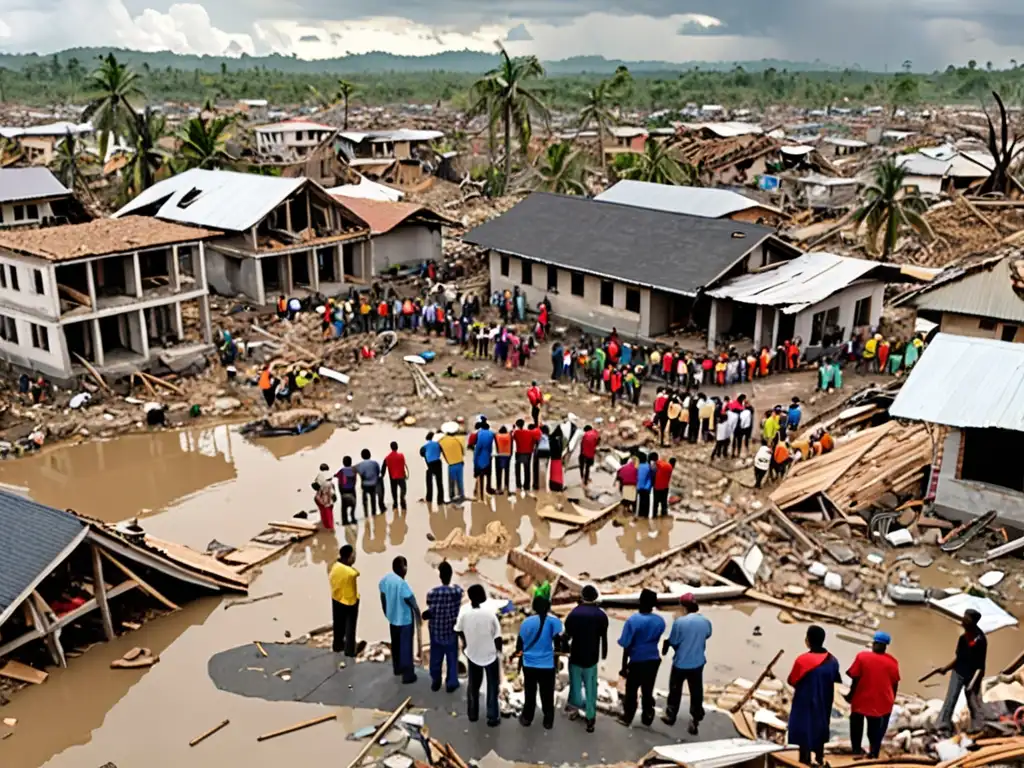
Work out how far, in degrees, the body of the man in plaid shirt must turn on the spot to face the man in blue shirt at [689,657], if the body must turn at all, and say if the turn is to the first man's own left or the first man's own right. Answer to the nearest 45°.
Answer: approximately 90° to the first man's own right

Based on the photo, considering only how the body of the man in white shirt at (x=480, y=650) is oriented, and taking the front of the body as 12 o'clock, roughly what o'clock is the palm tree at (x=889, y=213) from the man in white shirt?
The palm tree is roughly at 1 o'clock from the man in white shirt.

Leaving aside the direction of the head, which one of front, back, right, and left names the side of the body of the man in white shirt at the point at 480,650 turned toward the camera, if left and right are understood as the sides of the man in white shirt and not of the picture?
back

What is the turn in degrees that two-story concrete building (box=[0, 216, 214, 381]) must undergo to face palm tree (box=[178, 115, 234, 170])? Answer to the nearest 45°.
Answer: approximately 135° to its left

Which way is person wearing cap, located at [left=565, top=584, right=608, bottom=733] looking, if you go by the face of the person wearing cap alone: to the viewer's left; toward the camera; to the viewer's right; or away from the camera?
away from the camera

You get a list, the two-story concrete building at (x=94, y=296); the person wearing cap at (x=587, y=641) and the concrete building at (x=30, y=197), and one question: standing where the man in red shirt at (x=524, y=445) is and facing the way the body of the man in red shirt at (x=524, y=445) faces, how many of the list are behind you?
1

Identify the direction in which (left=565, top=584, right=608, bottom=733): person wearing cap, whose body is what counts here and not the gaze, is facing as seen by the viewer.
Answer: away from the camera

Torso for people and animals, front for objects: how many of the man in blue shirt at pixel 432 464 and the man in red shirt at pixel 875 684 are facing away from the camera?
2

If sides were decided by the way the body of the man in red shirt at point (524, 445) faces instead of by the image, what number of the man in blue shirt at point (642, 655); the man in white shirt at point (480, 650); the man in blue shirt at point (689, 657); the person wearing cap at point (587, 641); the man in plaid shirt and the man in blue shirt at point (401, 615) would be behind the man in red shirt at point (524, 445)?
6

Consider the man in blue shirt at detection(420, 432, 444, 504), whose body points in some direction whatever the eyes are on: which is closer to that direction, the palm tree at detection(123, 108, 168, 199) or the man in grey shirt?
the palm tree

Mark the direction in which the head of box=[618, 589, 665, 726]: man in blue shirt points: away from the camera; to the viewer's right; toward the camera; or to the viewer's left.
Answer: away from the camera

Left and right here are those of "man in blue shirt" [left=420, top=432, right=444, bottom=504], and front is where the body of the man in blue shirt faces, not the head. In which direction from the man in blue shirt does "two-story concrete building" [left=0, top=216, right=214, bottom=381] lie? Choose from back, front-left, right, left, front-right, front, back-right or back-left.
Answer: front-left

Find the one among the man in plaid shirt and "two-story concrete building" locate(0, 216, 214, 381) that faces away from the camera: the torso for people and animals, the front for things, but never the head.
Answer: the man in plaid shirt

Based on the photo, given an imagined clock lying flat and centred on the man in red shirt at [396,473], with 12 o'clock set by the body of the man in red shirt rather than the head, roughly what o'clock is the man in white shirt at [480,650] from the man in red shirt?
The man in white shirt is roughly at 6 o'clock from the man in red shirt.

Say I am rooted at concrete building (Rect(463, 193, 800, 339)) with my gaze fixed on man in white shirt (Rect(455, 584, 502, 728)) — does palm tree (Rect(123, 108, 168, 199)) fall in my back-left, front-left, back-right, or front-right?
back-right

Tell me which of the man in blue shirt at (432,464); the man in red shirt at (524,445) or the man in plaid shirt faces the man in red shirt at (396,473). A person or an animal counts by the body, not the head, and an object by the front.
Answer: the man in plaid shirt

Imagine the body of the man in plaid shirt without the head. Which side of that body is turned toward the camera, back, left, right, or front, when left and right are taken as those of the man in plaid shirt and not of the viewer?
back

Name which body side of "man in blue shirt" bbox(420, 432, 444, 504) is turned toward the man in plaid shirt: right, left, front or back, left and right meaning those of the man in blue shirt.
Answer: back

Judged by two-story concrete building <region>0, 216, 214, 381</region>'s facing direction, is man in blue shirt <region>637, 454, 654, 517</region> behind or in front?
in front

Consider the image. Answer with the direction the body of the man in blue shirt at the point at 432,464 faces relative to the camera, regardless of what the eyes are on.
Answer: away from the camera

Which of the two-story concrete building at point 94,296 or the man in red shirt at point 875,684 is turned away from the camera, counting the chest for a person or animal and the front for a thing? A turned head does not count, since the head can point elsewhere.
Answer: the man in red shirt

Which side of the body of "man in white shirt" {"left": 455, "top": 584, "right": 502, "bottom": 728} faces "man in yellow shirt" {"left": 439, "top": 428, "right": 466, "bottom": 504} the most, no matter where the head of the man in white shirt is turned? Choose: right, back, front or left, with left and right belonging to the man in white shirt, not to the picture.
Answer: front

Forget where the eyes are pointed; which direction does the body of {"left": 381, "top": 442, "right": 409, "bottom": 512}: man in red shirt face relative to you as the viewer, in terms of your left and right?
facing away from the viewer
